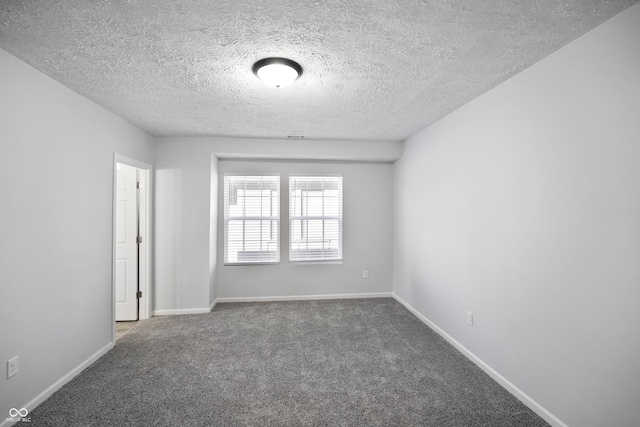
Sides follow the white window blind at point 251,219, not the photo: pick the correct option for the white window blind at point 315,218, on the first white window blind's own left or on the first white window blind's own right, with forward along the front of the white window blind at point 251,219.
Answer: on the first white window blind's own left

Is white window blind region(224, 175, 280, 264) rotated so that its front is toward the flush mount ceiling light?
yes

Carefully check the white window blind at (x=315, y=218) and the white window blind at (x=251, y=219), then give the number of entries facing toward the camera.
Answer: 2

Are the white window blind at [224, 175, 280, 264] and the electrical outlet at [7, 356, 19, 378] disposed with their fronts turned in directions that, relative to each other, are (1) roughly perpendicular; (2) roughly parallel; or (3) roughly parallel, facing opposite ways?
roughly perpendicular

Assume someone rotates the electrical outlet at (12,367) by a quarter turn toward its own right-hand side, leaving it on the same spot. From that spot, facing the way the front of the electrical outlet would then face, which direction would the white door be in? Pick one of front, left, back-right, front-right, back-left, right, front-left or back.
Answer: back

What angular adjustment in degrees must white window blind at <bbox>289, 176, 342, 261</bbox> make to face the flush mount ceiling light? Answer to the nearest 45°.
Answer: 0° — it already faces it

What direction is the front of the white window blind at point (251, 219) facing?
toward the camera

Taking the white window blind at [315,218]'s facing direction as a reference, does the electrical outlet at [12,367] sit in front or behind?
in front

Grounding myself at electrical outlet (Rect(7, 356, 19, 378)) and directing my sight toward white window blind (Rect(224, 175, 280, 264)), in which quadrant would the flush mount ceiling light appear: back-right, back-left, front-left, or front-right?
front-right

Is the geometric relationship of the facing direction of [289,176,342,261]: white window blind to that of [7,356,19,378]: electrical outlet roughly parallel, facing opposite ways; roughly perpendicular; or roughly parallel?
roughly perpendicular

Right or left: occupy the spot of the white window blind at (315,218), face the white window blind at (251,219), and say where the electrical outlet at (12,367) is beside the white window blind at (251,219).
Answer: left

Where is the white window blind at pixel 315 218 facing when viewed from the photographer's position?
facing the viewer

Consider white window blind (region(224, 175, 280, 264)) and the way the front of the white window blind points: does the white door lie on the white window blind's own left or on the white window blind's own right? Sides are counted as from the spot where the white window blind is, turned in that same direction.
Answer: on the white window blind's own right

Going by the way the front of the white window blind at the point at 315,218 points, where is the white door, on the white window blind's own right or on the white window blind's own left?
on the white window blind's own right

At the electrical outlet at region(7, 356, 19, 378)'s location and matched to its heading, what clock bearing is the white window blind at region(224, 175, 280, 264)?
The white window blind is roughly at 10 o'clock from the electrical outlet.

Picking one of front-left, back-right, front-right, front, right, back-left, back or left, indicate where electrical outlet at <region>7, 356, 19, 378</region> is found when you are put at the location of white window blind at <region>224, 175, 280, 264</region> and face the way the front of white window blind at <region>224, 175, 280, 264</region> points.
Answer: front-right
